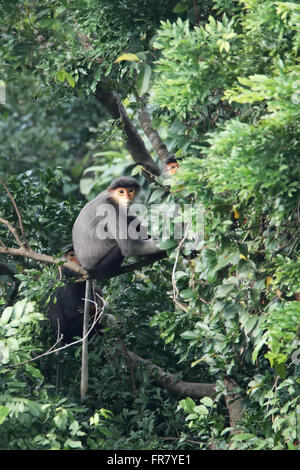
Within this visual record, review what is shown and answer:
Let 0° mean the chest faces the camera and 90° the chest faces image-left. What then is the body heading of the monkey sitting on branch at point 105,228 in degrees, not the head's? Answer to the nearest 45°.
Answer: approximately 270°
